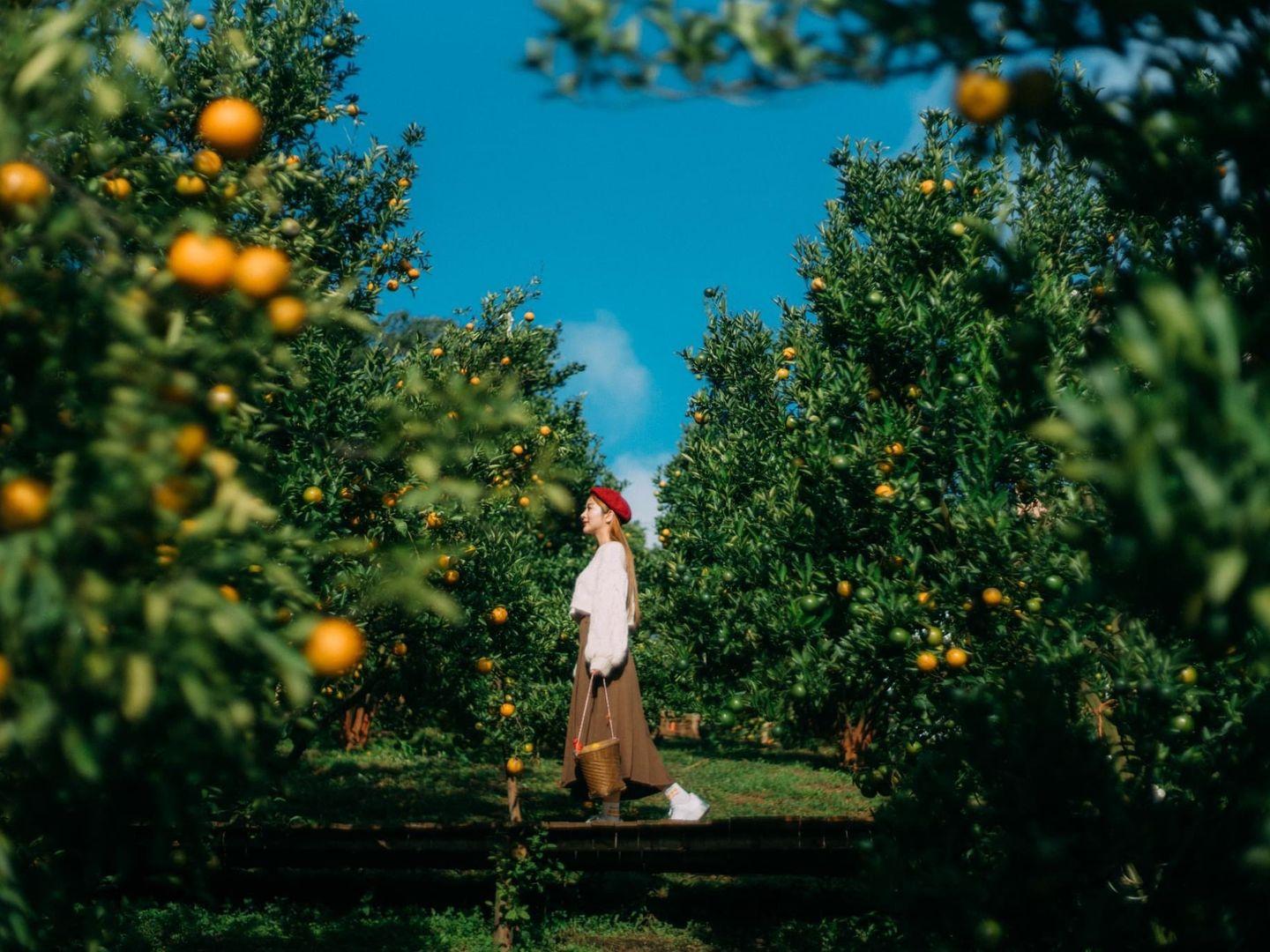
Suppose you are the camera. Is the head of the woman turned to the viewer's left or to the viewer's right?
to the viewer's left

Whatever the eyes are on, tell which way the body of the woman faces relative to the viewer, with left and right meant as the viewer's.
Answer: facing to the left of the viewer

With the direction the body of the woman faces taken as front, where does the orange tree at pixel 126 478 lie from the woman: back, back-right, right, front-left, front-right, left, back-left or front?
left
